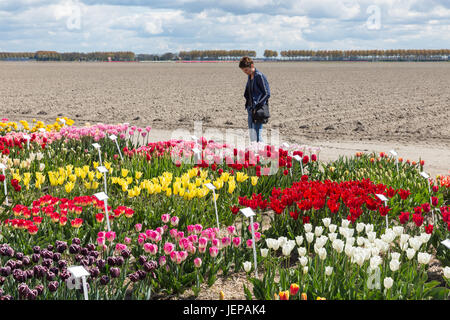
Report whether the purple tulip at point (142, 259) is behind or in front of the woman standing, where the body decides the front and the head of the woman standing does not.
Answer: in front

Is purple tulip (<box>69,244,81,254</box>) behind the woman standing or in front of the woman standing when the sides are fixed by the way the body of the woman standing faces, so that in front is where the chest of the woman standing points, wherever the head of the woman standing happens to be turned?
in front
